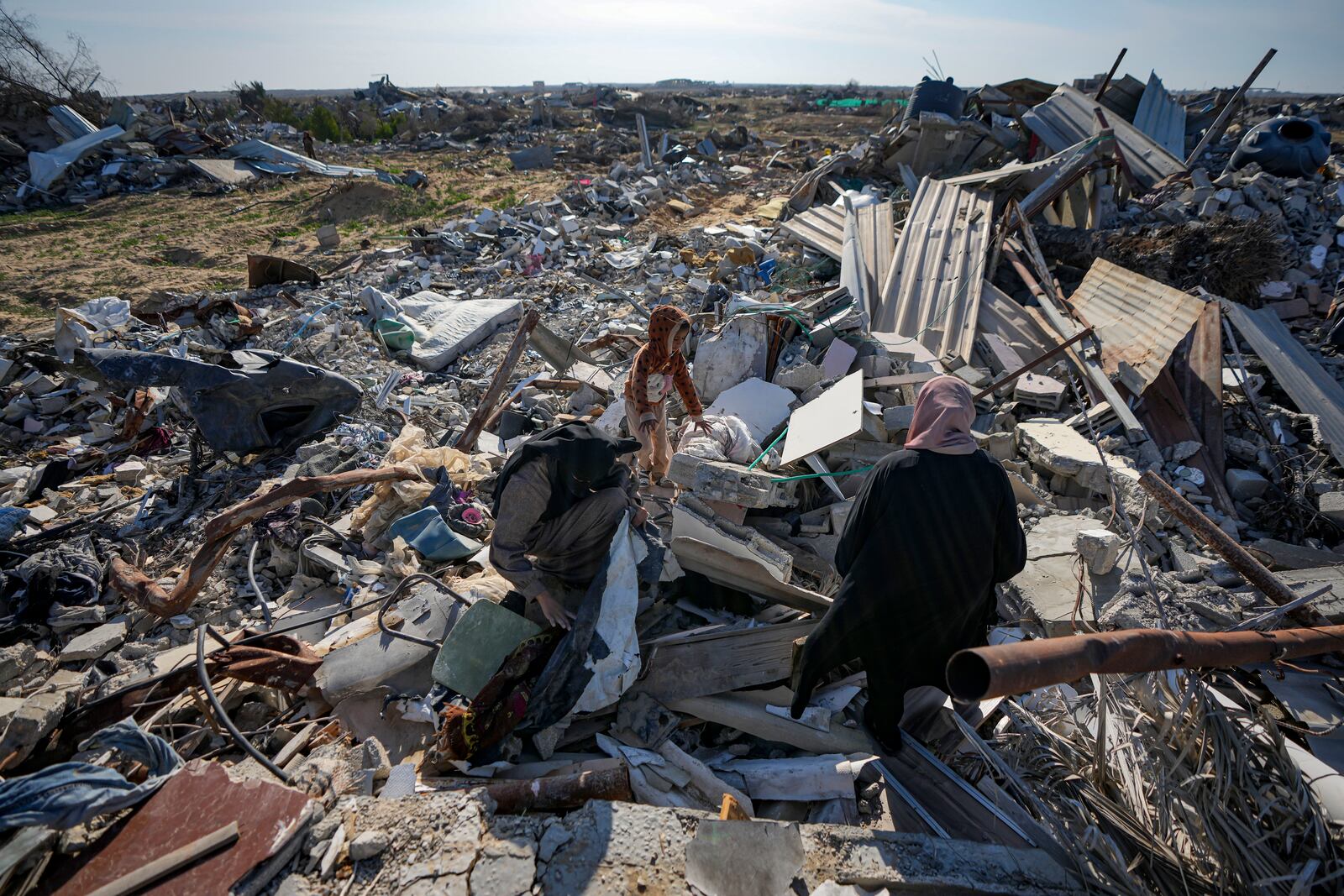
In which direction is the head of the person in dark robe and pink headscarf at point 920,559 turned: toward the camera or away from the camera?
away from the camera

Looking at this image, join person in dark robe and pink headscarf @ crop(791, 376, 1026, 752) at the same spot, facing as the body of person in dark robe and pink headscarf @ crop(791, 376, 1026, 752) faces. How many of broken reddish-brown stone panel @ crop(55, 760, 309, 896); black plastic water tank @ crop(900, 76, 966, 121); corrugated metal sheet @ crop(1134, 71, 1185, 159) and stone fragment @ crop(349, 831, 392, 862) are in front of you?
2

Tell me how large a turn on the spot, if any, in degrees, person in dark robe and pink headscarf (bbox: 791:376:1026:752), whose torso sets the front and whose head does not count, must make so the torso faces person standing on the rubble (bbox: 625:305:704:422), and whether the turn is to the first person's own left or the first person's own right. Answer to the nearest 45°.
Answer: approximately 45° to the first person's own left

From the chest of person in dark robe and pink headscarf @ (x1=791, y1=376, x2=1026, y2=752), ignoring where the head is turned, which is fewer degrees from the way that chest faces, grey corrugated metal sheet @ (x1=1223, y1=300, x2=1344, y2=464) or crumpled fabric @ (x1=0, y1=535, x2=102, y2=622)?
the grey corrugated metal sheet

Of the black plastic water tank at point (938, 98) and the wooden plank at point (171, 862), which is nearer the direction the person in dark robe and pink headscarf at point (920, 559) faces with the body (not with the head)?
the black plastic water tank

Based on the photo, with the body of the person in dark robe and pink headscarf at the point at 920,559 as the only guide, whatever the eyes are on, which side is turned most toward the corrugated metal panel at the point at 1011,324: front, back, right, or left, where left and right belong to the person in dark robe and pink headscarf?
front

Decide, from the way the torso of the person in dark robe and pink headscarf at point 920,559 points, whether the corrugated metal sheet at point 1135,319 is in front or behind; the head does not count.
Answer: in front

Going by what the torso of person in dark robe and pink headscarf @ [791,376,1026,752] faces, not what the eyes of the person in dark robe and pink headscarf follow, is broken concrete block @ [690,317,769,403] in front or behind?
in front

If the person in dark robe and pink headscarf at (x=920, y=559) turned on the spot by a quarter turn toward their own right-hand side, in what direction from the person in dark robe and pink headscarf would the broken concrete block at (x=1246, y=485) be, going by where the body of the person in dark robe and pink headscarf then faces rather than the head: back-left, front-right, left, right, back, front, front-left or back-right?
front-left

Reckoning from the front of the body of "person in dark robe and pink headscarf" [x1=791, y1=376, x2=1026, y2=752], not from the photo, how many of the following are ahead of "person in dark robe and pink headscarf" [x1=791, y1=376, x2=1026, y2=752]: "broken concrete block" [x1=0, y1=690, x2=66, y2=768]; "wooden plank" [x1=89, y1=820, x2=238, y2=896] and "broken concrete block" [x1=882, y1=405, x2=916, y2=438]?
1

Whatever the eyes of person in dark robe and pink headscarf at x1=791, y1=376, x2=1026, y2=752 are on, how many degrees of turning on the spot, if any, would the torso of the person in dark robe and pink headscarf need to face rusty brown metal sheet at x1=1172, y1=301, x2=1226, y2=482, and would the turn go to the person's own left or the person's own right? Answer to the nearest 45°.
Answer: approximately 45° to the person's own right

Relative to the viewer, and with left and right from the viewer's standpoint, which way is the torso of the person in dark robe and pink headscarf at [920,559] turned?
facing away from the viewer

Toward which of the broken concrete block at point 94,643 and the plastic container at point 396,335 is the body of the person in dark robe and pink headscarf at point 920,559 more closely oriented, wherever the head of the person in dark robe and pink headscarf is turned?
the plastic container

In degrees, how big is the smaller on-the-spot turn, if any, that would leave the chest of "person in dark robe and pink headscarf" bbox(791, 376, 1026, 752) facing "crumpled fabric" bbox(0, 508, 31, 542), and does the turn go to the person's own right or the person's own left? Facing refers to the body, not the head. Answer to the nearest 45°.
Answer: approximately 90° to the person's own left

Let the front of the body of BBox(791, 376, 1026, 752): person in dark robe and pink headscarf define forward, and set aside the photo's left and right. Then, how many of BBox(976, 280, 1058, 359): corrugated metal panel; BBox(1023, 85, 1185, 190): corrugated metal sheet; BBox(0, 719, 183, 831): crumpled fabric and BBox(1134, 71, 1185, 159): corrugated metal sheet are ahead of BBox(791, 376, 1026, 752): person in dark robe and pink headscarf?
3

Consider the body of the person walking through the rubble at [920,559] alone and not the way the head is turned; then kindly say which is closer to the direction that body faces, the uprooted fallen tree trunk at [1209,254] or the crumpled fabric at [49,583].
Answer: the uprooted fallen tree trunk

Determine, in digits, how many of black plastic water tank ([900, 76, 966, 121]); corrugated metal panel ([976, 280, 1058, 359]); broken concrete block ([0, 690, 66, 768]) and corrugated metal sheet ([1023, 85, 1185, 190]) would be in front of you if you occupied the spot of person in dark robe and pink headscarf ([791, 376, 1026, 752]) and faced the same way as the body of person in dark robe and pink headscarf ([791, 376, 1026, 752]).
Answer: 3

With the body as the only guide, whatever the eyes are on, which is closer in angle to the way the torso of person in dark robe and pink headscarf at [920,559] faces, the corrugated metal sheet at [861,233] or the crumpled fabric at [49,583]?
the corrugated metal sheet

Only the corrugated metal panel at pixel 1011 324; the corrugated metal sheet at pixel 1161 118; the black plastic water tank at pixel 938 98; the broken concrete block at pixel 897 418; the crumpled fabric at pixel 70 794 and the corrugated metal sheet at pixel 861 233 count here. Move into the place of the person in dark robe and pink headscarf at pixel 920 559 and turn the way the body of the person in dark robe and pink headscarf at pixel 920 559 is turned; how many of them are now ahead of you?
5

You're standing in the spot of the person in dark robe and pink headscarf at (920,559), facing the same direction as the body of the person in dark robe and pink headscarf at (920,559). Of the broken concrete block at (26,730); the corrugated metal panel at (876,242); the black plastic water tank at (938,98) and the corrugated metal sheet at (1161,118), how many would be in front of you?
3
